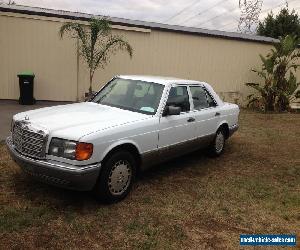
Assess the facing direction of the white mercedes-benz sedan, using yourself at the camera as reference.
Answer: facing the viewer and to the left of the viewer

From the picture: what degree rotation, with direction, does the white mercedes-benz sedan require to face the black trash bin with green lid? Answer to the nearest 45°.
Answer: approximately 90° to its right

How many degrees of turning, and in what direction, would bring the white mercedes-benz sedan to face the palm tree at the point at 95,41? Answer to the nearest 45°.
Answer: approximately 135° to its right

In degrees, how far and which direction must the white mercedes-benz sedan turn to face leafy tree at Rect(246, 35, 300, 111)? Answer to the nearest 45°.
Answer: approximately 180°
